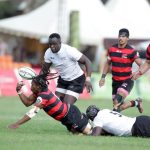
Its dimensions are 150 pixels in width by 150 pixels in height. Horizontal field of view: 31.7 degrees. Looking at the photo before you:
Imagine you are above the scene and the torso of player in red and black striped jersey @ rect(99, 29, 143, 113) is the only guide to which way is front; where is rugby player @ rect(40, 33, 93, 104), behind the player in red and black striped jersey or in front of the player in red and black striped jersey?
in front

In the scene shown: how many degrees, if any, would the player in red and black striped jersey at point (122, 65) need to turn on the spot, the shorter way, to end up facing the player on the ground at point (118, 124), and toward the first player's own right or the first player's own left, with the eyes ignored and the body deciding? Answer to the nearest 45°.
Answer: approximately 45° to the first player's own left

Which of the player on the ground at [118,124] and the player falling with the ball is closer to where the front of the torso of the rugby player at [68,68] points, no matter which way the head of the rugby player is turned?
the player falling with the ball

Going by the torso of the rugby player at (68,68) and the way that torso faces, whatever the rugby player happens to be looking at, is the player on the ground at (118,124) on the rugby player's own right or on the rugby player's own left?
on the rugby player's own left

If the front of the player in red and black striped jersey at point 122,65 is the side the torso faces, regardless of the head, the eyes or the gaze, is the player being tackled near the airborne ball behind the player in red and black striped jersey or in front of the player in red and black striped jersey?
in front

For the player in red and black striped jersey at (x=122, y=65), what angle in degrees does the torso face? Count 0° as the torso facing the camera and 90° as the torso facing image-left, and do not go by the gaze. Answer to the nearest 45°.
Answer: approximately 45°

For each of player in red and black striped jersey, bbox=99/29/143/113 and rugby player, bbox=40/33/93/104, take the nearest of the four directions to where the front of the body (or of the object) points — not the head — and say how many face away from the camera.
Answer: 0

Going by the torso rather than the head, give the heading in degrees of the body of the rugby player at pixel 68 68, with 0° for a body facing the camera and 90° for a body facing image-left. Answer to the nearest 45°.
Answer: approximately 45°

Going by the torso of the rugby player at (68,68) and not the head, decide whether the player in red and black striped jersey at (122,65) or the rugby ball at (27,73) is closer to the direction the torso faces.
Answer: the rugby ball

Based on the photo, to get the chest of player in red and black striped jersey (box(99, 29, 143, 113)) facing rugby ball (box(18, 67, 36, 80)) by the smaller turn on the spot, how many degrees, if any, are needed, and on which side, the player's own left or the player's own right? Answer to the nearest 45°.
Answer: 0° — they already face it

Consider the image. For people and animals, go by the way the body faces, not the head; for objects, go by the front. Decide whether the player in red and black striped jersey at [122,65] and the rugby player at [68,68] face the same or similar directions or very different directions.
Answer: same or similar directions
